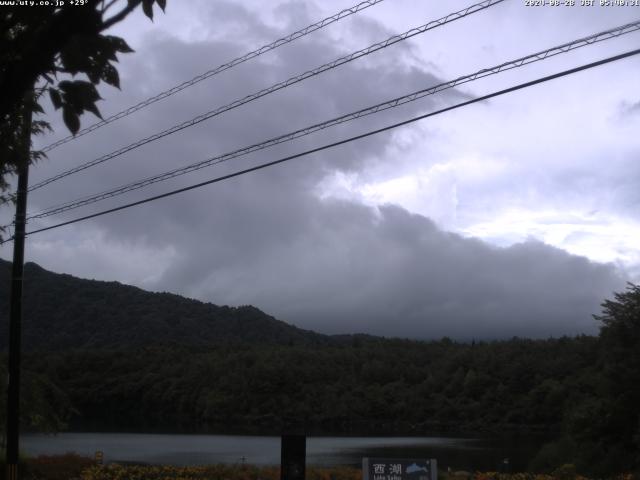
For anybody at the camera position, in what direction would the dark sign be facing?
facing the viewer

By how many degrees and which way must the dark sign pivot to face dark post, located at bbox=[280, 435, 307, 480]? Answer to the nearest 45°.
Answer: approximately 90° to its right
